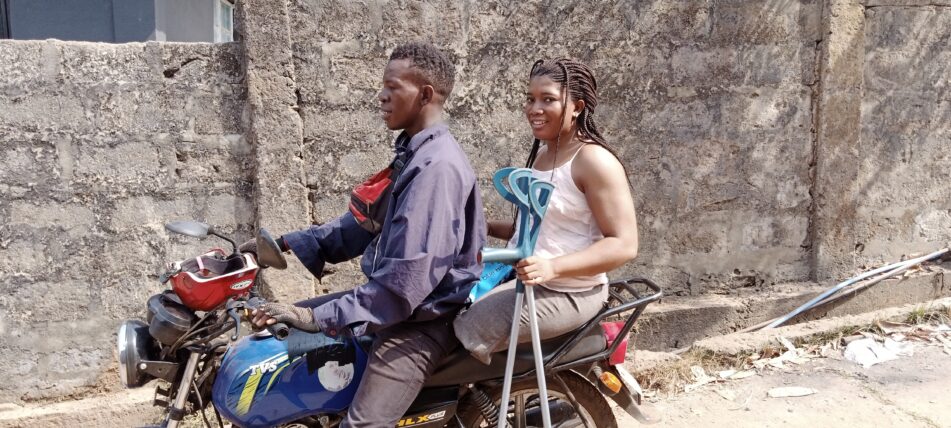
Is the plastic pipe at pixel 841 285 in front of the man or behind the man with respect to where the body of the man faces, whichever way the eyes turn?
behind

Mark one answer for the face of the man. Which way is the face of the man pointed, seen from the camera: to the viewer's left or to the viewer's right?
to the viewer's left

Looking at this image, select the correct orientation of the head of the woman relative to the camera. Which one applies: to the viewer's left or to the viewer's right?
to the viewer's left

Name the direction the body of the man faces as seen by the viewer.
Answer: to the viewer's left

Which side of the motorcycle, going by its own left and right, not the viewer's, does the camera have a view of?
left

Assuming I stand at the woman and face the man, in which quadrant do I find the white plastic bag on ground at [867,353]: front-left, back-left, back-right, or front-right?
back-right

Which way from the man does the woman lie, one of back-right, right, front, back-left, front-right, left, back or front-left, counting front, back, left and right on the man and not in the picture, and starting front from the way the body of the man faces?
back
